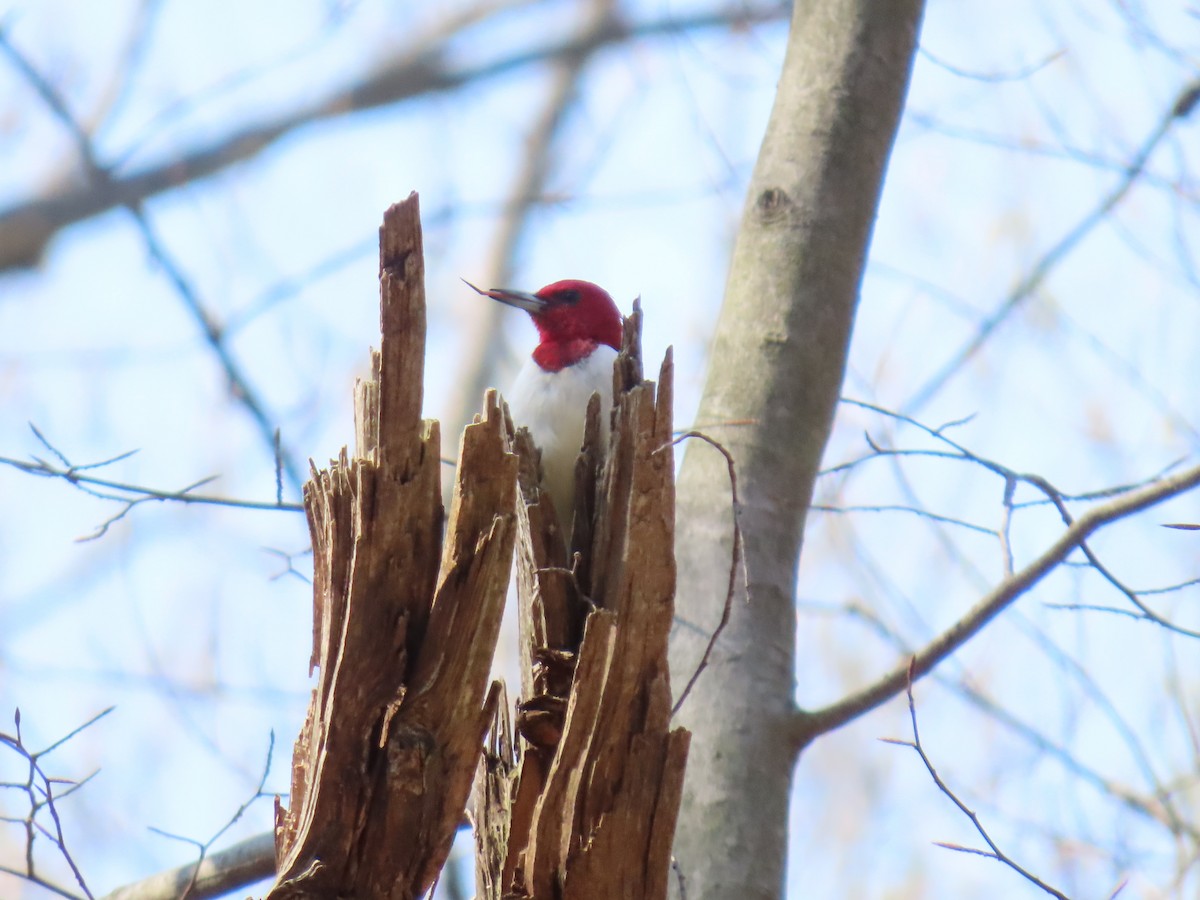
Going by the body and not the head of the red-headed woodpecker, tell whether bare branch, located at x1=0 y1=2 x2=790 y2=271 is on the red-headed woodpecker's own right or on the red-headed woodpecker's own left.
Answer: on the red-headed woodpecker's own right

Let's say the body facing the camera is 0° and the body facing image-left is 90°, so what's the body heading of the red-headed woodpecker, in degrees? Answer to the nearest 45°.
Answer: approximately 45°
